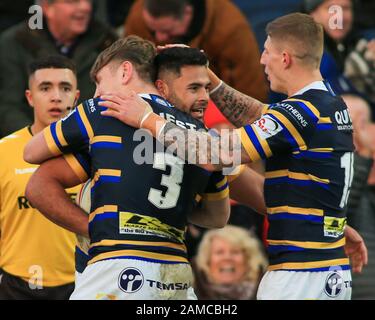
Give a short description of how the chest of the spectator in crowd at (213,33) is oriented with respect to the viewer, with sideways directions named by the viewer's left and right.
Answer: facing the viewer and to the left of the viewer

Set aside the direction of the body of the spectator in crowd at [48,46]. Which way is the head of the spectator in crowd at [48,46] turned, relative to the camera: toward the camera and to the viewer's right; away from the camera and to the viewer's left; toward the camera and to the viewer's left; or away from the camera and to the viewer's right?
toward the camera and to the viewer's right

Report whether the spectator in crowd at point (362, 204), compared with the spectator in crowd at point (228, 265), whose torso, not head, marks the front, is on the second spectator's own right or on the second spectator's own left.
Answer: on the second spectator's own left

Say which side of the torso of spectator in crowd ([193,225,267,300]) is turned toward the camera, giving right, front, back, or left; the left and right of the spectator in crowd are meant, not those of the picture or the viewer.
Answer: front

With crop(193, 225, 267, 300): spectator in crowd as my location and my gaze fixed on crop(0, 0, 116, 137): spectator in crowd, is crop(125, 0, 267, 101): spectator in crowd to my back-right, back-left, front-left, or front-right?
front-right

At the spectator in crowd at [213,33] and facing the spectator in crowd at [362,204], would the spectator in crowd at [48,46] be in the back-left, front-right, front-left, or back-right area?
back-right

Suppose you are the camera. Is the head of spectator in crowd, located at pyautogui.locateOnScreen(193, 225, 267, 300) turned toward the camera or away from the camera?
toward the camera

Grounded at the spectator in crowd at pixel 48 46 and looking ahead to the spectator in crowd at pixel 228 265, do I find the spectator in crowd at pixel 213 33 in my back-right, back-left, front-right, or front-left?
front-left

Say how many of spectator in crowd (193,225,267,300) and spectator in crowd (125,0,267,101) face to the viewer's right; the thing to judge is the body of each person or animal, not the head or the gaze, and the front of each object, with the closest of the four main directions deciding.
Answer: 0
